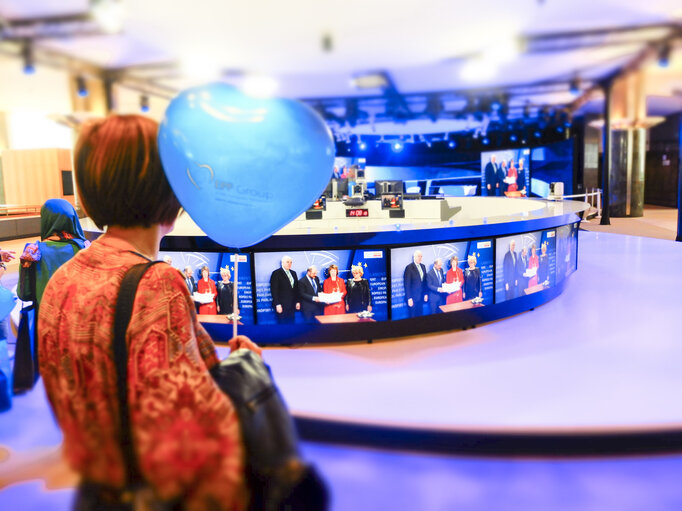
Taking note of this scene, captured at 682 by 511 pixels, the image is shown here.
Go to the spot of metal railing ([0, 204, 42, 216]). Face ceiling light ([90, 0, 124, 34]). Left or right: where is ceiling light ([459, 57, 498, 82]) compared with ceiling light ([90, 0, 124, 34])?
left

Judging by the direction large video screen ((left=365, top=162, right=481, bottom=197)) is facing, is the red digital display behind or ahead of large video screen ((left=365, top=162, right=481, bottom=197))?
ahead

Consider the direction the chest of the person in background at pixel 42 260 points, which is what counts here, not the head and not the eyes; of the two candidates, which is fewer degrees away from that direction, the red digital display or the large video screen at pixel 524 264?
the red digital display

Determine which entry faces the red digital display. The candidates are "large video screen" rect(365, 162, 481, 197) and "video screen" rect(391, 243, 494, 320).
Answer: the large video screen

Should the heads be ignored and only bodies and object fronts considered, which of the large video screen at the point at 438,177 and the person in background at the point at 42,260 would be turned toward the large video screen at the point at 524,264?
the large video screen at the point at 438,177

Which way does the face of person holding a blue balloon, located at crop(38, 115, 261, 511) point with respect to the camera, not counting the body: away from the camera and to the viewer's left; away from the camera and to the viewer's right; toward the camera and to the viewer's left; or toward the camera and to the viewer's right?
away from the camera and to the viewer's right
